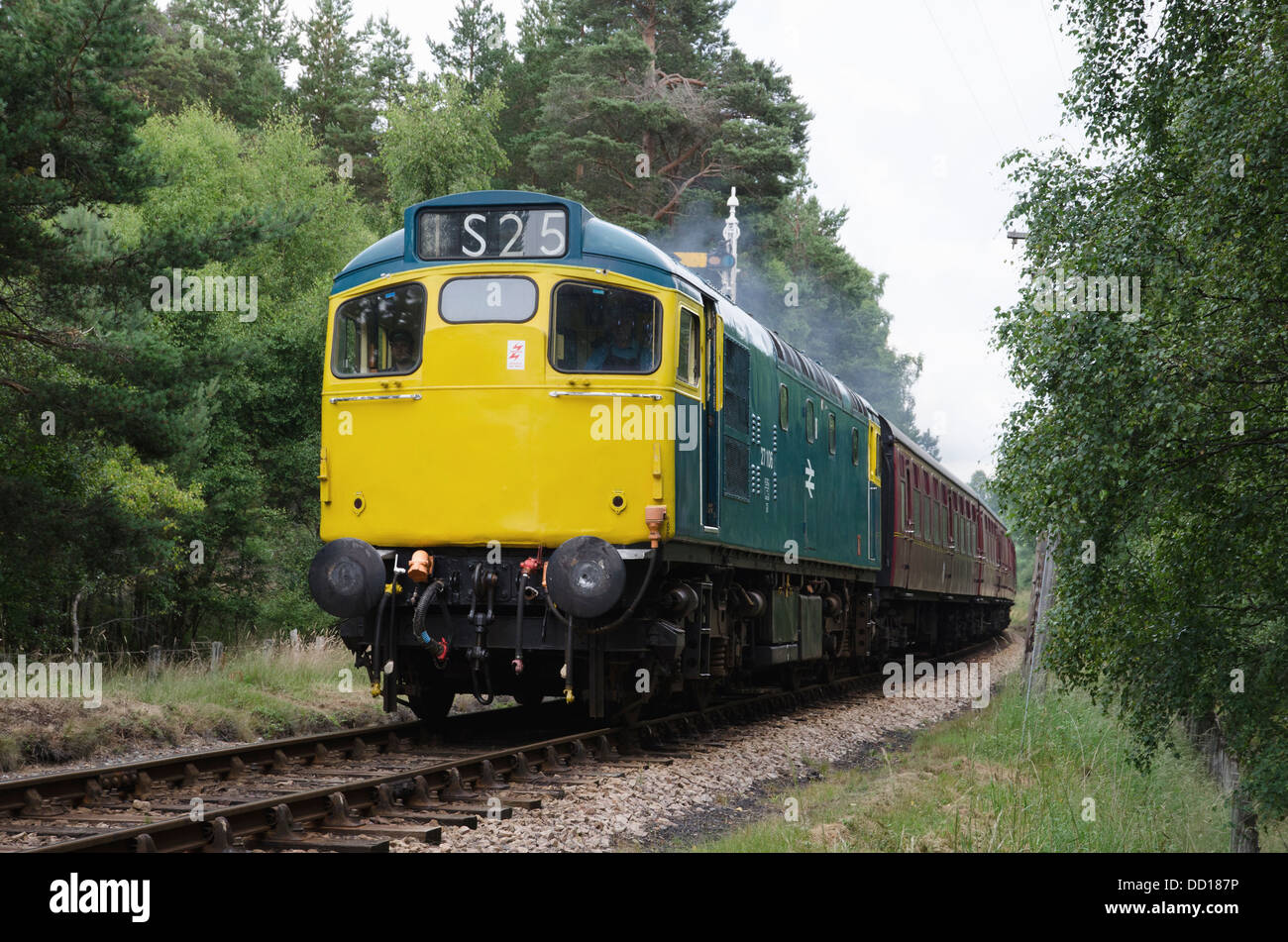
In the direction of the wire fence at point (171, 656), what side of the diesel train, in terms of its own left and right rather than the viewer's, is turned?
right

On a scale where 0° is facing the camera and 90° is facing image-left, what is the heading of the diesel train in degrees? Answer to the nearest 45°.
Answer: approximately 45°

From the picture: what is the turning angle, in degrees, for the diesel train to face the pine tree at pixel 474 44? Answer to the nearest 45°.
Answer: approximately 135° to its right
